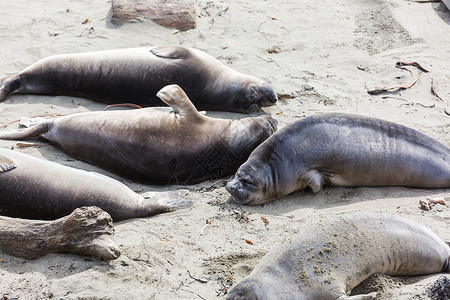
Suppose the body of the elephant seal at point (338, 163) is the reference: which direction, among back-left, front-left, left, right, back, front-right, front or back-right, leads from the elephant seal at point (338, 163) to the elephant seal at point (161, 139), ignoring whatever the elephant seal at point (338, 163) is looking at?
front

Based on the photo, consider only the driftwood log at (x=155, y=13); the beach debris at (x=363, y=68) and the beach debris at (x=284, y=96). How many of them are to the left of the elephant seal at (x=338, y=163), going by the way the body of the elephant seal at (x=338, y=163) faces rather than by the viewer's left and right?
0

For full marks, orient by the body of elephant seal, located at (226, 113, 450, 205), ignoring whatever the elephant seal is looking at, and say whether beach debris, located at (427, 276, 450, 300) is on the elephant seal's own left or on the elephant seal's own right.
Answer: on the elephant seal's own left

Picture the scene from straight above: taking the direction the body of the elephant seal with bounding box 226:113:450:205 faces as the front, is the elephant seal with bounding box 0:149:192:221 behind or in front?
in front

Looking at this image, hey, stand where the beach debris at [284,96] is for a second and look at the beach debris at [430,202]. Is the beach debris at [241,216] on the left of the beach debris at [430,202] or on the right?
right

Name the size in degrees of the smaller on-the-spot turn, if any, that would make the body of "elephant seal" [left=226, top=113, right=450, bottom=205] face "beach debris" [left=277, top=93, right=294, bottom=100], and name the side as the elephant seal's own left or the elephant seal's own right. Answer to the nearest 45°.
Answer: approximately 45° to the elephant seal's own right

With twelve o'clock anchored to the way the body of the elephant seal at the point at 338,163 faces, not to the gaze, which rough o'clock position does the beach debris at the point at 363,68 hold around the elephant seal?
The beach debris is roughly at 3 o'clock from the elephant seal.

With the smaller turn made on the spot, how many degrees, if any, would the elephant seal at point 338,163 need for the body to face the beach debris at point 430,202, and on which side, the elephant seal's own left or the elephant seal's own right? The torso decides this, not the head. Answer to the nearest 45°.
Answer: approximately 180°

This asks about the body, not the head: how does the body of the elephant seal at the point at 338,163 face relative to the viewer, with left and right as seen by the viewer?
facing to the left of the viewer

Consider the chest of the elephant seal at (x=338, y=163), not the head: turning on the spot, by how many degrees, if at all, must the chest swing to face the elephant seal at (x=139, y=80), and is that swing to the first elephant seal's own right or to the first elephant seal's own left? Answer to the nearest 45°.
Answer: approximately 45° to the first elephant seal's own right

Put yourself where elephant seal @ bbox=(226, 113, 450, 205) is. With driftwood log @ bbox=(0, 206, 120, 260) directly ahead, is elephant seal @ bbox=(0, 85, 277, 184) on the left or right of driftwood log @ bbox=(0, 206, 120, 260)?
right

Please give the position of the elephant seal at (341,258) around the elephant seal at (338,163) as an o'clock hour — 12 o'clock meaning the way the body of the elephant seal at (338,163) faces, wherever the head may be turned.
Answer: the elephant seal at (341,258) is roughly at 9 o'clock from the elephant seal at (338,163).

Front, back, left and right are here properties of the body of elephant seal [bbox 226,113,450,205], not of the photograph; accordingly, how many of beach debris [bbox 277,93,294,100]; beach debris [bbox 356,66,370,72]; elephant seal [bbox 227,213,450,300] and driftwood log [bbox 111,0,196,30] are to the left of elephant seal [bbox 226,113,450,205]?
1

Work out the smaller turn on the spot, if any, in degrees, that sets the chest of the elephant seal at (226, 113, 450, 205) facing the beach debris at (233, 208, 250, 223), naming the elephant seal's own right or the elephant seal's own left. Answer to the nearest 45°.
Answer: approximately 45° to the elephant seal's own left

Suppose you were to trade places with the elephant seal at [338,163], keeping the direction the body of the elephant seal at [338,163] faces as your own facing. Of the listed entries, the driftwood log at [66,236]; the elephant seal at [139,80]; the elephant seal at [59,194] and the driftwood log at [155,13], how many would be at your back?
0
